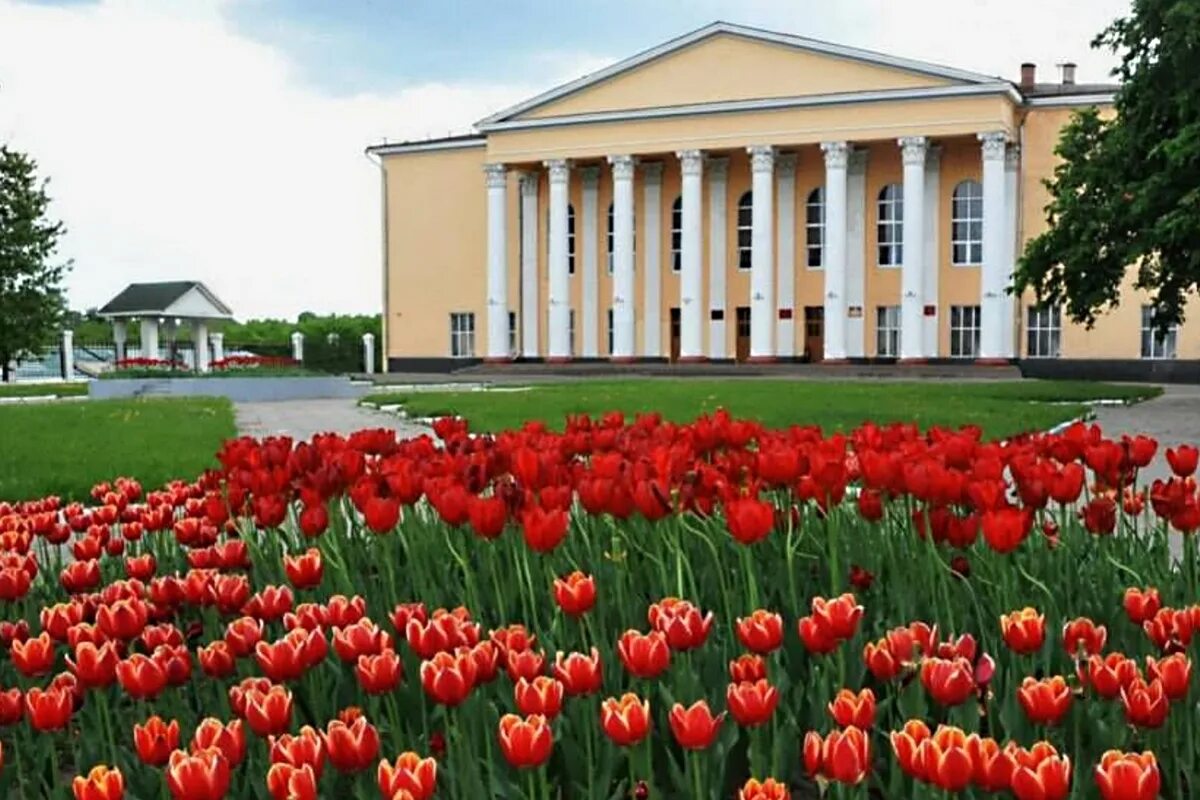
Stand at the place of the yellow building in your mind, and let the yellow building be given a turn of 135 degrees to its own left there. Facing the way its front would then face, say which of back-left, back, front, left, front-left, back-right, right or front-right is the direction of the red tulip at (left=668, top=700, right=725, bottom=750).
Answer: back-right

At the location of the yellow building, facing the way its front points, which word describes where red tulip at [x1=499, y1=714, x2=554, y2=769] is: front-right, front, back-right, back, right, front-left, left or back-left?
front

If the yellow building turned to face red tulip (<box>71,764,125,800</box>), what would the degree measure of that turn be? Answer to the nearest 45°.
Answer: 0° — it already faces it

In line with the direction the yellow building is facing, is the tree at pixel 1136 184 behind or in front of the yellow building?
in front

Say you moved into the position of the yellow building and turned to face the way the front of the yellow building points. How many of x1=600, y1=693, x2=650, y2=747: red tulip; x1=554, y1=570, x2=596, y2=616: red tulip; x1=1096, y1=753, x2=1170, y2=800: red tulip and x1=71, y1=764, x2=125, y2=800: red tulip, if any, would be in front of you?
4

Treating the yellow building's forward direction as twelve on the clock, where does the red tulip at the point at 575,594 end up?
The red tulip is roughly at 12 o'clock from the yellow building.

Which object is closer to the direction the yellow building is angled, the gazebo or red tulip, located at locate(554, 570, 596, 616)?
the red tulip

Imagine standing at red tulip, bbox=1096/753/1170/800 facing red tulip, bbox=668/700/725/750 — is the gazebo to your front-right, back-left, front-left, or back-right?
front-right

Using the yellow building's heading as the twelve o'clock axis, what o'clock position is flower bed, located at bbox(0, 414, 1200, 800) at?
The flower bed is roughly at 12 o'clock from the yellow building.

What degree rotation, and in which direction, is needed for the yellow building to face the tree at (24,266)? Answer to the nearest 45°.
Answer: approximately 45° to its right

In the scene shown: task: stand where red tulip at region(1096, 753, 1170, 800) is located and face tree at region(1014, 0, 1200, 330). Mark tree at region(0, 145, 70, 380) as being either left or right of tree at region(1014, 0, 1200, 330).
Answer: left

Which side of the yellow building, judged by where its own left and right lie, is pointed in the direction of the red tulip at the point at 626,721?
front

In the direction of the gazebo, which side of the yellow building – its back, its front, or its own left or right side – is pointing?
right

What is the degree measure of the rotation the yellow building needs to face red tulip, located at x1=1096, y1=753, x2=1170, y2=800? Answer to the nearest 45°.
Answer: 0° — it already faces it

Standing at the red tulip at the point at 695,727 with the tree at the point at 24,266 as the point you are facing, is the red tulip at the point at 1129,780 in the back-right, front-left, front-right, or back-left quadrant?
back-right

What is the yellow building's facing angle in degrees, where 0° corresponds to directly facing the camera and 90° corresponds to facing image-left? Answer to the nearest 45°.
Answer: approximately 0°
